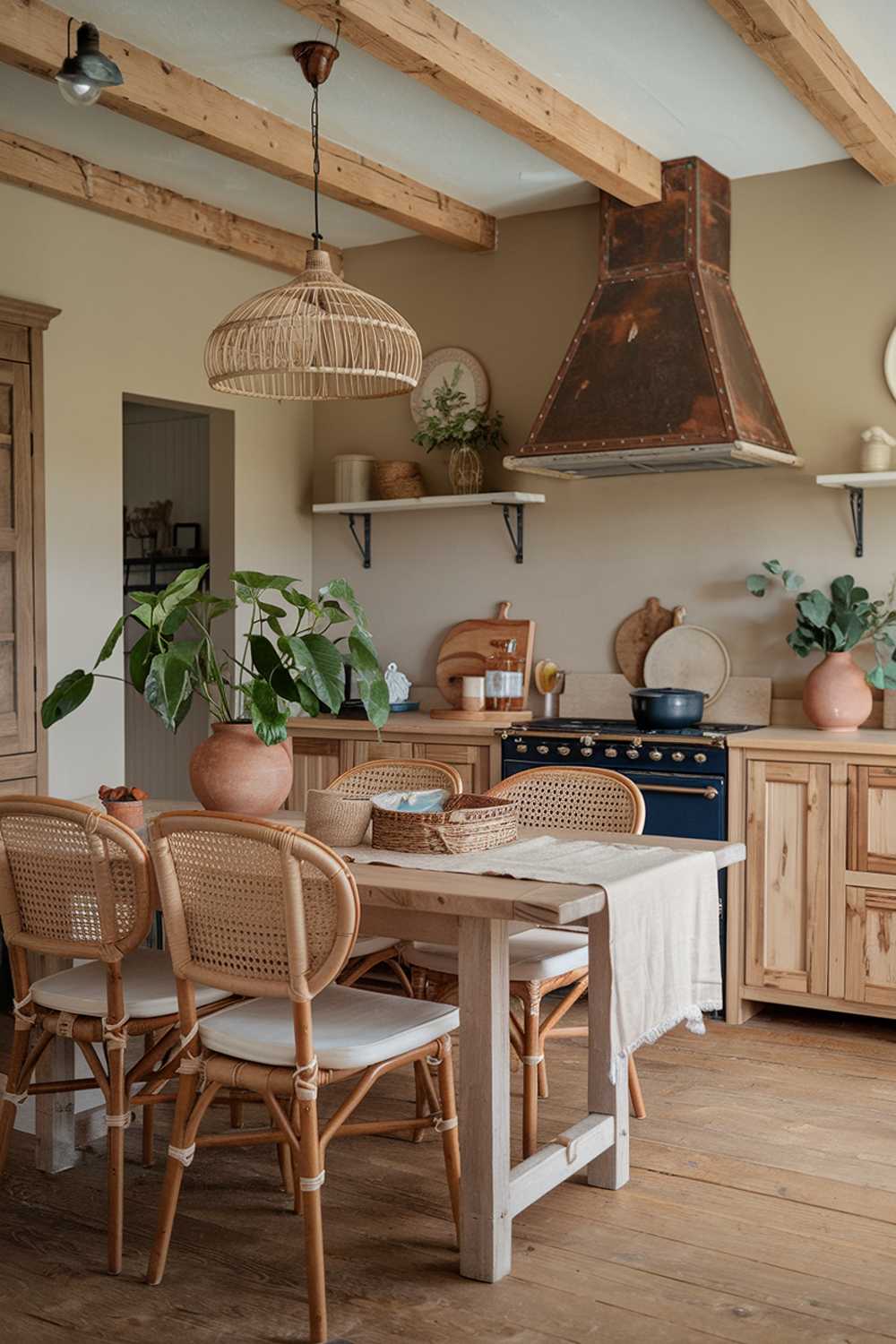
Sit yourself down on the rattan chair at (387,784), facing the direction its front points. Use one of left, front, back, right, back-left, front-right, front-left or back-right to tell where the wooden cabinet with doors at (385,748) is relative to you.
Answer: back-right

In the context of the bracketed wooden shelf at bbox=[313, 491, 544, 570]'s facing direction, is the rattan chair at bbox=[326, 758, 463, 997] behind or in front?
in front

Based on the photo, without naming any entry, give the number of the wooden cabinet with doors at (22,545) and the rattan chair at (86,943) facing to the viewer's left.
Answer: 0

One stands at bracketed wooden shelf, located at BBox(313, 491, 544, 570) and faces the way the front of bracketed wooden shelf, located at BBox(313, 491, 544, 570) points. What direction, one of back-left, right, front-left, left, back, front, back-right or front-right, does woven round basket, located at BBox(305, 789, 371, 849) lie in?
front-left

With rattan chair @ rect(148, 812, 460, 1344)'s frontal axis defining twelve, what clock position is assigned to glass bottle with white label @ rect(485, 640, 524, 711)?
The glass bottle with white label is roughly at 11 o'clock from the rattan chair.

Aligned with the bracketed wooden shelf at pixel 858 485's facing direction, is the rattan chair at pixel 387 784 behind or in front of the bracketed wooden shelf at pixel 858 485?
in front

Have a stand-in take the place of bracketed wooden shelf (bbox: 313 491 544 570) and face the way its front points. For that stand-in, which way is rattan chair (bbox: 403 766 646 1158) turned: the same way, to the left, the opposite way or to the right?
the same way

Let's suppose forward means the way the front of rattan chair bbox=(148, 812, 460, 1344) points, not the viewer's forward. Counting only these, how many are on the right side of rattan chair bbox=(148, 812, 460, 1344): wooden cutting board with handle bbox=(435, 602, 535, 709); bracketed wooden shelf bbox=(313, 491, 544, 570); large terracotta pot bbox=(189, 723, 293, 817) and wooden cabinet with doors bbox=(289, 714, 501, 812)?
0

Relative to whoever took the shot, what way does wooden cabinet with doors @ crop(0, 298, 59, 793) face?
facing the viewer and to the right of the viewer

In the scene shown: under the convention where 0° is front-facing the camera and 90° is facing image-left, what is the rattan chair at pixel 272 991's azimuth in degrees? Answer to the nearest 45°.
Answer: approximately 225°

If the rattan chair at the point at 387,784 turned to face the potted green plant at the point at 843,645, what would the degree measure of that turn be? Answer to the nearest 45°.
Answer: approximately 180°

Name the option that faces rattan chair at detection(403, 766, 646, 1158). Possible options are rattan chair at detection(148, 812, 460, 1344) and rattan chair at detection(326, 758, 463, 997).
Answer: rattan chair at detection(148, 812, 460, 1344)

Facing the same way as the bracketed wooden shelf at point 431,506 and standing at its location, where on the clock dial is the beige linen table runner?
The beige linen table runner is roughly at 10 o'clock from the bracketed wooden shelf.

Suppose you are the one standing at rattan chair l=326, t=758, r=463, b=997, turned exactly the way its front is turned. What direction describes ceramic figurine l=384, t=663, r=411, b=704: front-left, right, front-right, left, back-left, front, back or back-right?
back-right

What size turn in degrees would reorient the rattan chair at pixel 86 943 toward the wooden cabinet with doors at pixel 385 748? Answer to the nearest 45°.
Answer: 0° — it already faces it

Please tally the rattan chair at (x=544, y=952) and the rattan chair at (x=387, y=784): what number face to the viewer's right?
0

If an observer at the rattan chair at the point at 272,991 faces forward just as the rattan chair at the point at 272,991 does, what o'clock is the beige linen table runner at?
The beige linen table runner is roughly at 1 o'clock from the rattan chair.

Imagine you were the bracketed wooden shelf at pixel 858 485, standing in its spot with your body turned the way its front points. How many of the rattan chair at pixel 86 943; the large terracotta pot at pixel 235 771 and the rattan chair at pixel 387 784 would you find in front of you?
3

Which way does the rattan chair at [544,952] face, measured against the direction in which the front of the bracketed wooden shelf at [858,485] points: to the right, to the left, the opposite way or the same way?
the same way

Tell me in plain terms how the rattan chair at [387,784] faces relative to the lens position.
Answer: facing the viewer and to the left of the viewer

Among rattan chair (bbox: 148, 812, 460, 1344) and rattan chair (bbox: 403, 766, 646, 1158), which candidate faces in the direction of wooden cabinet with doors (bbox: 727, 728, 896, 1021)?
rattan chair (bbox: 148, 812, 460, 1344)

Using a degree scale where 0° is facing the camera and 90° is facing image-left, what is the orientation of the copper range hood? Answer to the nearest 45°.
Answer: approximately 45°
